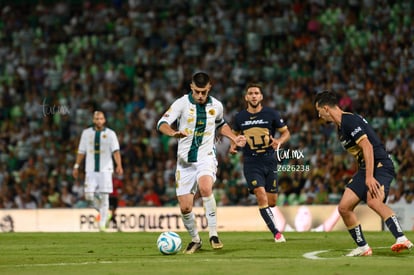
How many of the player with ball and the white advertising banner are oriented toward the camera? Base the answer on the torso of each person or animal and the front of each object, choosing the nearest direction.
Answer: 2

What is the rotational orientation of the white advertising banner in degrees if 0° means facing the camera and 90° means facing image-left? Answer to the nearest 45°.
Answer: approximately 0°

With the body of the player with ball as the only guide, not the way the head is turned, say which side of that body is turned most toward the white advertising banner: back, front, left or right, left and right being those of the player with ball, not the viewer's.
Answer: back

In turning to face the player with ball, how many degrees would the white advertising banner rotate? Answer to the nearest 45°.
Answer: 0° — it already faces them

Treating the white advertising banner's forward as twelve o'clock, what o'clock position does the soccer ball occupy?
The soccer ball is roughly at 12 o'clock from the white advertising banner.
